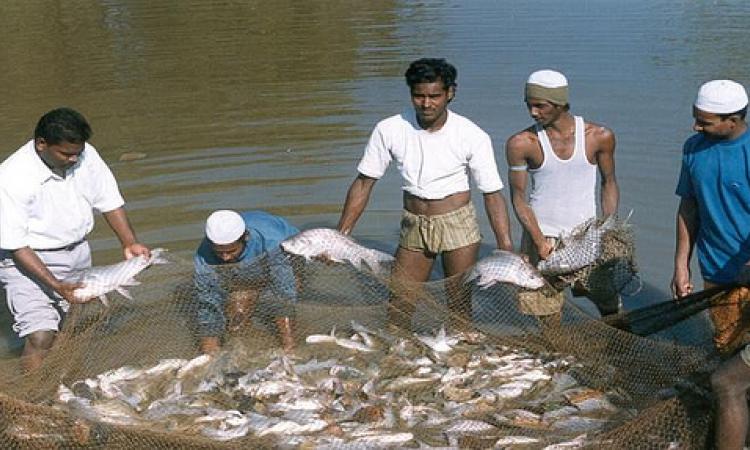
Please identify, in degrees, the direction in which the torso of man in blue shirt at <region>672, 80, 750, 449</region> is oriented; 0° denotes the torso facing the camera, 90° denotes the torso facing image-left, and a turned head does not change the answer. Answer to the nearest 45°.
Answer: approximately 45°

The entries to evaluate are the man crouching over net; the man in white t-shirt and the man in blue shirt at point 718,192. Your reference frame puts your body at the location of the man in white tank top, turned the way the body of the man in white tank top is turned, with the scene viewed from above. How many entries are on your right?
2

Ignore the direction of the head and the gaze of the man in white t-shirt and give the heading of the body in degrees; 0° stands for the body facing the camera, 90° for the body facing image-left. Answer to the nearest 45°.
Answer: approximately 0°

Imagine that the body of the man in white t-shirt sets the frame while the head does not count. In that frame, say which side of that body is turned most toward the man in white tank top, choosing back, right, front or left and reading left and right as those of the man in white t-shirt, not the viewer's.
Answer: left

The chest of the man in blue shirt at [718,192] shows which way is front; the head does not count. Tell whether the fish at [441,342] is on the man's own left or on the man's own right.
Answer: on the man's own right

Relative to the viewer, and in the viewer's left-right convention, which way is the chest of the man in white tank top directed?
facing the viewer

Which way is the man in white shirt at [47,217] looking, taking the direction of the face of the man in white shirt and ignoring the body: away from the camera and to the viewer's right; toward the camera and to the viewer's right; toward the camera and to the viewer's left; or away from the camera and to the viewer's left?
toward the camera and to the viewer's right

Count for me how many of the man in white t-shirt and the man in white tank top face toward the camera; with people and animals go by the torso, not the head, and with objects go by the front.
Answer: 2

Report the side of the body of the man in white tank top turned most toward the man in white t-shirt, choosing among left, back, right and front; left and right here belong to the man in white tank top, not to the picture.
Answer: right
